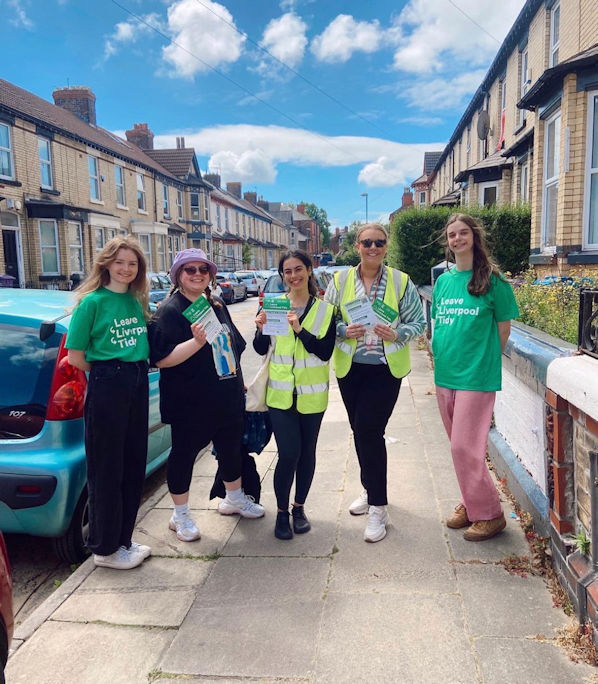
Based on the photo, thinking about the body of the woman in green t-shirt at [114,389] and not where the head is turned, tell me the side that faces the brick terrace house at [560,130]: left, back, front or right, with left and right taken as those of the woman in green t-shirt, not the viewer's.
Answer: left

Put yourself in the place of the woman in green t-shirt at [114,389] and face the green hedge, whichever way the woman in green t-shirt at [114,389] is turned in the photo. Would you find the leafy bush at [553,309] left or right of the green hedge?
right

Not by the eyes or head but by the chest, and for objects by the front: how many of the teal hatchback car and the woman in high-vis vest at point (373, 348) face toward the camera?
1

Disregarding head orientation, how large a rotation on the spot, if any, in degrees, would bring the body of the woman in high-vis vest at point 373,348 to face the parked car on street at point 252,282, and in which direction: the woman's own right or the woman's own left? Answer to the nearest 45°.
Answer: approximately 180°

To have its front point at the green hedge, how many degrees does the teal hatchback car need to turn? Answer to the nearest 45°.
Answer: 0° — it already faces it

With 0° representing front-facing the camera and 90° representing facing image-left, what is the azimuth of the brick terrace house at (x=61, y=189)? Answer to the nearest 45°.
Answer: approximately 315°

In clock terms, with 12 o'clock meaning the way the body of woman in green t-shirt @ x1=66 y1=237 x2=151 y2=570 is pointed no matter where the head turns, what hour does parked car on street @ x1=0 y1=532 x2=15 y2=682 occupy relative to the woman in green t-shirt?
The parked car on street is roughly at 2 o'clock from the woman in green t-shirt.

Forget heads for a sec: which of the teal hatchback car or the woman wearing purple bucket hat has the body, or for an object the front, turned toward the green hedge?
the teal hatchback car

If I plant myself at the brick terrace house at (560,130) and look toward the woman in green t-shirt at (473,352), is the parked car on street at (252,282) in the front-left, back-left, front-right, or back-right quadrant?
back-right

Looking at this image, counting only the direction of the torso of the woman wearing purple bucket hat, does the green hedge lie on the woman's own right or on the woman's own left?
on the woman's own left
